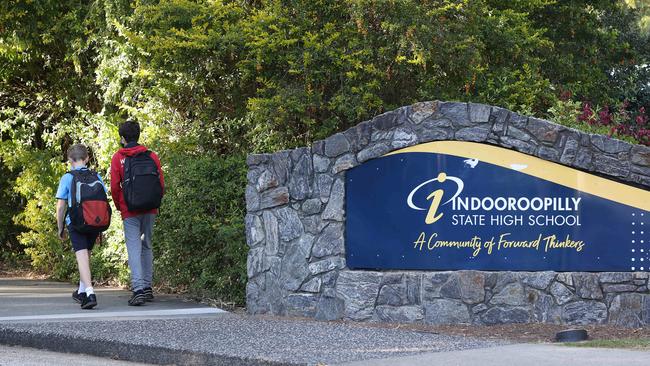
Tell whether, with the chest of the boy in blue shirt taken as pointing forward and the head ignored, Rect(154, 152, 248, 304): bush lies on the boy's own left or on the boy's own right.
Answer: on the boy's own right

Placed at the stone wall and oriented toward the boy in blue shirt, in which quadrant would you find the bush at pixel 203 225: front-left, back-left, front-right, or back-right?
front-right

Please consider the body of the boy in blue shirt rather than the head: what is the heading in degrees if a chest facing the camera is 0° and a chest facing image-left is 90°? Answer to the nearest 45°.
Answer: approximately 135°

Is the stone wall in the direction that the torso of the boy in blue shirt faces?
no

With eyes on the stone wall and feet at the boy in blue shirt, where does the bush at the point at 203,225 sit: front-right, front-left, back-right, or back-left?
front-left
